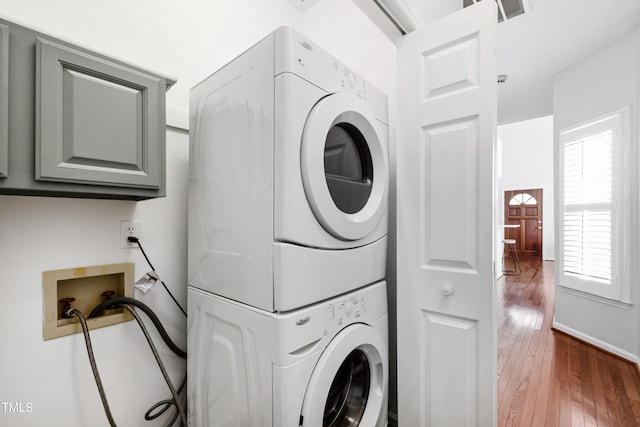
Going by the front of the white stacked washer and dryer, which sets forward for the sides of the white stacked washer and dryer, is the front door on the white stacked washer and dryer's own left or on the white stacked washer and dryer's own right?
on the white stacked washer and dryer's own left

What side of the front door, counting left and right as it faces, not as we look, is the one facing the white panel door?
front

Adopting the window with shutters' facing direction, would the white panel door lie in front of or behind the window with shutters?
in front

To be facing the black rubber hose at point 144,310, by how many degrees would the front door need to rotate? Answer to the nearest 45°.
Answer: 0° — it already faces it

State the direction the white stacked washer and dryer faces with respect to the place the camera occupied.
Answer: facing the viewer and to the right of the viewer

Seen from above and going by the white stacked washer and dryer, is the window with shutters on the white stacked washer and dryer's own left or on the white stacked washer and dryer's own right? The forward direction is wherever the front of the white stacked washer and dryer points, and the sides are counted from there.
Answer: on the white stacked washer and dryer's own left

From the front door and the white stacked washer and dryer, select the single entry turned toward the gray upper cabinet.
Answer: the front door

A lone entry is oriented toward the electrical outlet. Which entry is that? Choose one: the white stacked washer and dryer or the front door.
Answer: the front door

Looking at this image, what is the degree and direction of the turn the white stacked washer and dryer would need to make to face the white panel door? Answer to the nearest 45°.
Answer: approximately 45° to its left

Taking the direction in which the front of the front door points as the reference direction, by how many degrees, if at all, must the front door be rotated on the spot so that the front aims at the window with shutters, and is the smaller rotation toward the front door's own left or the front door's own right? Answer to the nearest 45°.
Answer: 0° — it already faces it

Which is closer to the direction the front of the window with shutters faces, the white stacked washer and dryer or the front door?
the white stacked washer and dryer

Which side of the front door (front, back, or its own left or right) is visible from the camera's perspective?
front

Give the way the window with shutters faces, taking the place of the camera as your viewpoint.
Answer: facing the viewer and to the left of the viewer

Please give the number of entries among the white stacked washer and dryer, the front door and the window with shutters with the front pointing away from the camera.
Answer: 0
